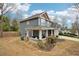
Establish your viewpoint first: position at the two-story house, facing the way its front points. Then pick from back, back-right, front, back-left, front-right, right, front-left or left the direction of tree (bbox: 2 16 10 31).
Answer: back-right

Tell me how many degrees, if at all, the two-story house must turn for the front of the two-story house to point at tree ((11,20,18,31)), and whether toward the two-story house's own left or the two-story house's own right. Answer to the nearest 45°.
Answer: approximately 135° to the two-story house's own right

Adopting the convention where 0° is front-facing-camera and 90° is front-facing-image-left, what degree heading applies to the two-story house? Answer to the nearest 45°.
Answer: approximately 315°

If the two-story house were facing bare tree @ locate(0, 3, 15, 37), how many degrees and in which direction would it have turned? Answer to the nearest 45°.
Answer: approximately 135° to its right
